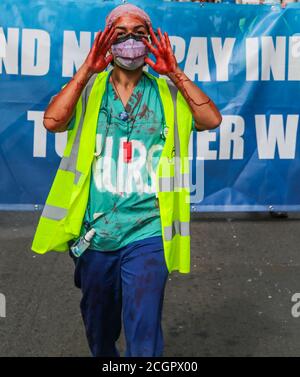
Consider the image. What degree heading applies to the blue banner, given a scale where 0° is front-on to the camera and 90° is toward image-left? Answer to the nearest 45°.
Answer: approximately 0°
